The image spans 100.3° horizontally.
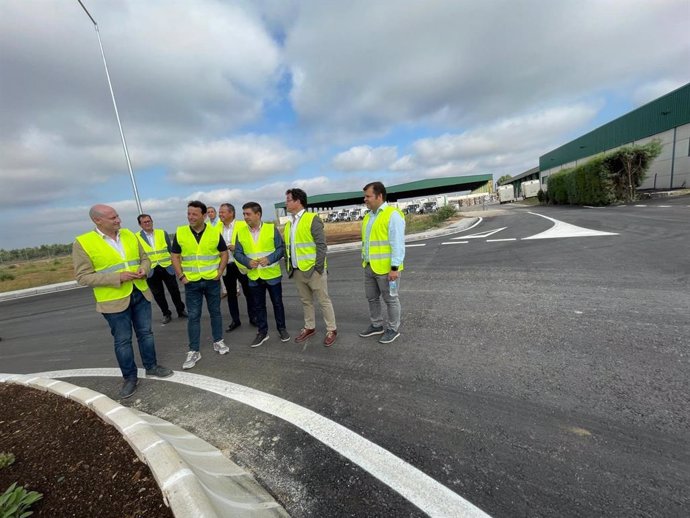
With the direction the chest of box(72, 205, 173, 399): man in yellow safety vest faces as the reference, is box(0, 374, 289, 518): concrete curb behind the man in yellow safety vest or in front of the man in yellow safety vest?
in front

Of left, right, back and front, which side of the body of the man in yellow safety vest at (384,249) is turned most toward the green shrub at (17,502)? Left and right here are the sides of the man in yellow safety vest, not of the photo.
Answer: front

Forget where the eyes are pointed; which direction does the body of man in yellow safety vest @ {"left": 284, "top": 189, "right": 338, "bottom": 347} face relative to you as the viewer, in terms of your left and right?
facing the viewer and to the left of the viewer

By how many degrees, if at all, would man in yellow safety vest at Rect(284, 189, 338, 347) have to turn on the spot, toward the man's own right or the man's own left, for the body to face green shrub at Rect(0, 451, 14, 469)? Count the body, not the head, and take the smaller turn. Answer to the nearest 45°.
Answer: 0° — they already face it

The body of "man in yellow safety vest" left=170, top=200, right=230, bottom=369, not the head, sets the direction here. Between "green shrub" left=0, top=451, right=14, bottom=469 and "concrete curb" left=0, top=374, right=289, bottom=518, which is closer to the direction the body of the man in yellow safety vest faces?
the concrete curb

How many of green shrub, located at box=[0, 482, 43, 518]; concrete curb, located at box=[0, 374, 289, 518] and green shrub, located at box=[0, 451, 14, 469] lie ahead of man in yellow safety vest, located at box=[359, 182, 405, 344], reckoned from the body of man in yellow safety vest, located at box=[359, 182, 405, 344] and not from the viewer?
3

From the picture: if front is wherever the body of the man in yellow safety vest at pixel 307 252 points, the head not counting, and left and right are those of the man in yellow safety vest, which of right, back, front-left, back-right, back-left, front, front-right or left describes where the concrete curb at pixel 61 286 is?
right

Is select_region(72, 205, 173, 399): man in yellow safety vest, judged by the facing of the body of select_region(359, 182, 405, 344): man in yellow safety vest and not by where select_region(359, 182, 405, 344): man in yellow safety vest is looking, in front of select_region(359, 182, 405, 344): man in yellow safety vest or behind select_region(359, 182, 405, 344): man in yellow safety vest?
in front

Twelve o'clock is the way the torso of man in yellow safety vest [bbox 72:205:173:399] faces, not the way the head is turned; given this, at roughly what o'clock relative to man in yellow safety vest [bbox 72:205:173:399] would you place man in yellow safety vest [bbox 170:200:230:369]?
man in yellow safety vest [bbox 170:200:230:369] is roughly at 10 o'clock from man in yellow safety vest [bbox 72:205:173:399].

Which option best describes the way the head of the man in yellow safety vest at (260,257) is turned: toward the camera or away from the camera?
toward the camera

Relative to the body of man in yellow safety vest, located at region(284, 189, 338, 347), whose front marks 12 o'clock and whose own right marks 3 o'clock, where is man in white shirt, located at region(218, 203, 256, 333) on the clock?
The man in white shirt is roughly at 3 o'clock from the man in yellow safety vest.

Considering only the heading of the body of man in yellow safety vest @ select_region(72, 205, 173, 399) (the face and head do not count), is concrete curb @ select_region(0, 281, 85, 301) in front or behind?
behind

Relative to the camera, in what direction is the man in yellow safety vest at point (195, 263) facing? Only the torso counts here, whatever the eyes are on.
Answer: toward the camera

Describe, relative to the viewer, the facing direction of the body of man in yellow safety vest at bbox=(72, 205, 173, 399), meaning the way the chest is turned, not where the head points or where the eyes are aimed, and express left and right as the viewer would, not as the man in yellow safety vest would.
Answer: facing the viewer and to the right of the viewer

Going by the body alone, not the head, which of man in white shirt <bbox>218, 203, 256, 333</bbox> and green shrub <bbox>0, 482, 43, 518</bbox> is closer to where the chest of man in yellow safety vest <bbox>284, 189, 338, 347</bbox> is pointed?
the green shrub

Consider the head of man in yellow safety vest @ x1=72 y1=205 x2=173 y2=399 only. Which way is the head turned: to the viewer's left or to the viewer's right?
to the viewer's right

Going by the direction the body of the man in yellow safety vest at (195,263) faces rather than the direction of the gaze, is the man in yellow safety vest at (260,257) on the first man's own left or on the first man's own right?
on the first man's own left

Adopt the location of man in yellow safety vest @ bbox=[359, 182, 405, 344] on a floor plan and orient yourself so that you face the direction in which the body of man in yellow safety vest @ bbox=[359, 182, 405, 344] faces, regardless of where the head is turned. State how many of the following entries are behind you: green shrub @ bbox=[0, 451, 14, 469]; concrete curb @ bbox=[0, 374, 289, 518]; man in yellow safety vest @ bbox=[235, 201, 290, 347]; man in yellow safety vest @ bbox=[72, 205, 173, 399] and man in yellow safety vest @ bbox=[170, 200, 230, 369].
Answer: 0

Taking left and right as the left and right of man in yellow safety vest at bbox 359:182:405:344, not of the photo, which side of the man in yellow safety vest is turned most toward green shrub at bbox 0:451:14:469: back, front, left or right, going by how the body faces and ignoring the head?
front
